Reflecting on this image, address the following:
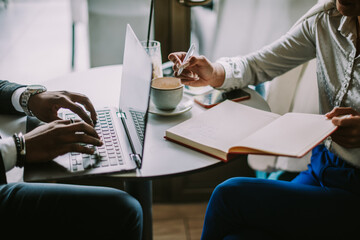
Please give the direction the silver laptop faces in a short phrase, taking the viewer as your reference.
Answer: facing to the left of the viewer
